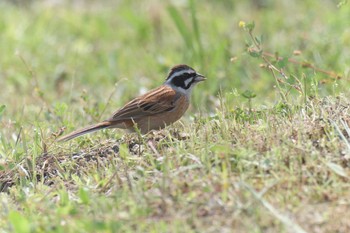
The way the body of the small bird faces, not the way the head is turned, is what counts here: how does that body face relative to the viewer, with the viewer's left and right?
facing to the right of the viewer
